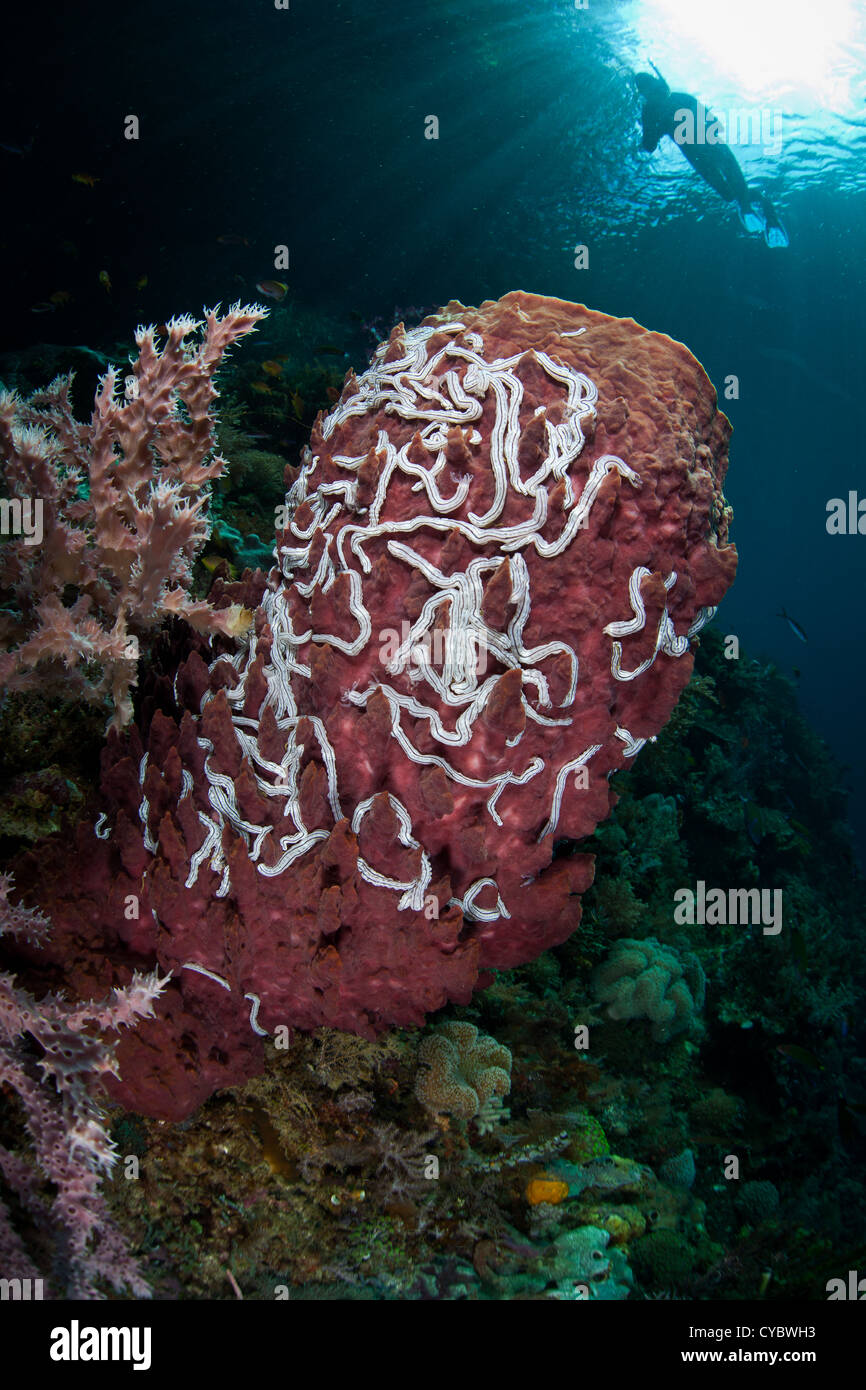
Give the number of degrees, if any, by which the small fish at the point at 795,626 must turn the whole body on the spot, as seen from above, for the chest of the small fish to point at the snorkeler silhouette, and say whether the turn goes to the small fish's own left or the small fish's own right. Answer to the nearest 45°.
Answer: approximately 90° to the small fish's own left

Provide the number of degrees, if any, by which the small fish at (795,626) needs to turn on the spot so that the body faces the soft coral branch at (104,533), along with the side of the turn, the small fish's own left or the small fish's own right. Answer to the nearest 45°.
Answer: approximately 90° to the small fish's own right

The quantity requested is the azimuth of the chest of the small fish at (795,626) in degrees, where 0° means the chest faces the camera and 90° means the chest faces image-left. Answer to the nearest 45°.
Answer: approximately 270°

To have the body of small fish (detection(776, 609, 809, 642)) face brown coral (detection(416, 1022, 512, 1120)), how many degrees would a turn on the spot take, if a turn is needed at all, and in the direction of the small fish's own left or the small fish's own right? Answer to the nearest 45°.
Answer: approximately 90° to the small fish's own right
